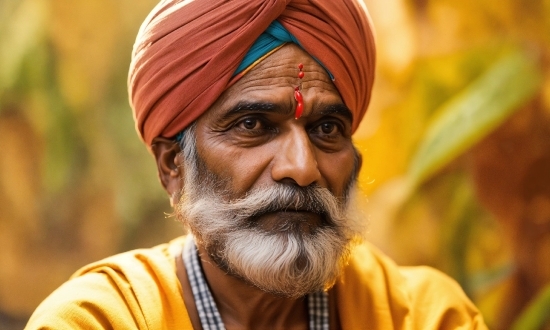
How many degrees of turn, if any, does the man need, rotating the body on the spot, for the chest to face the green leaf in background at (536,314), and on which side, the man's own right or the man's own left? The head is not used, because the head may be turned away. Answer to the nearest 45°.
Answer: approximately 90° to the man's own left

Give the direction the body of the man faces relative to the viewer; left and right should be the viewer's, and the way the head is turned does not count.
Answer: facing the viewer and to the right of the viewer
